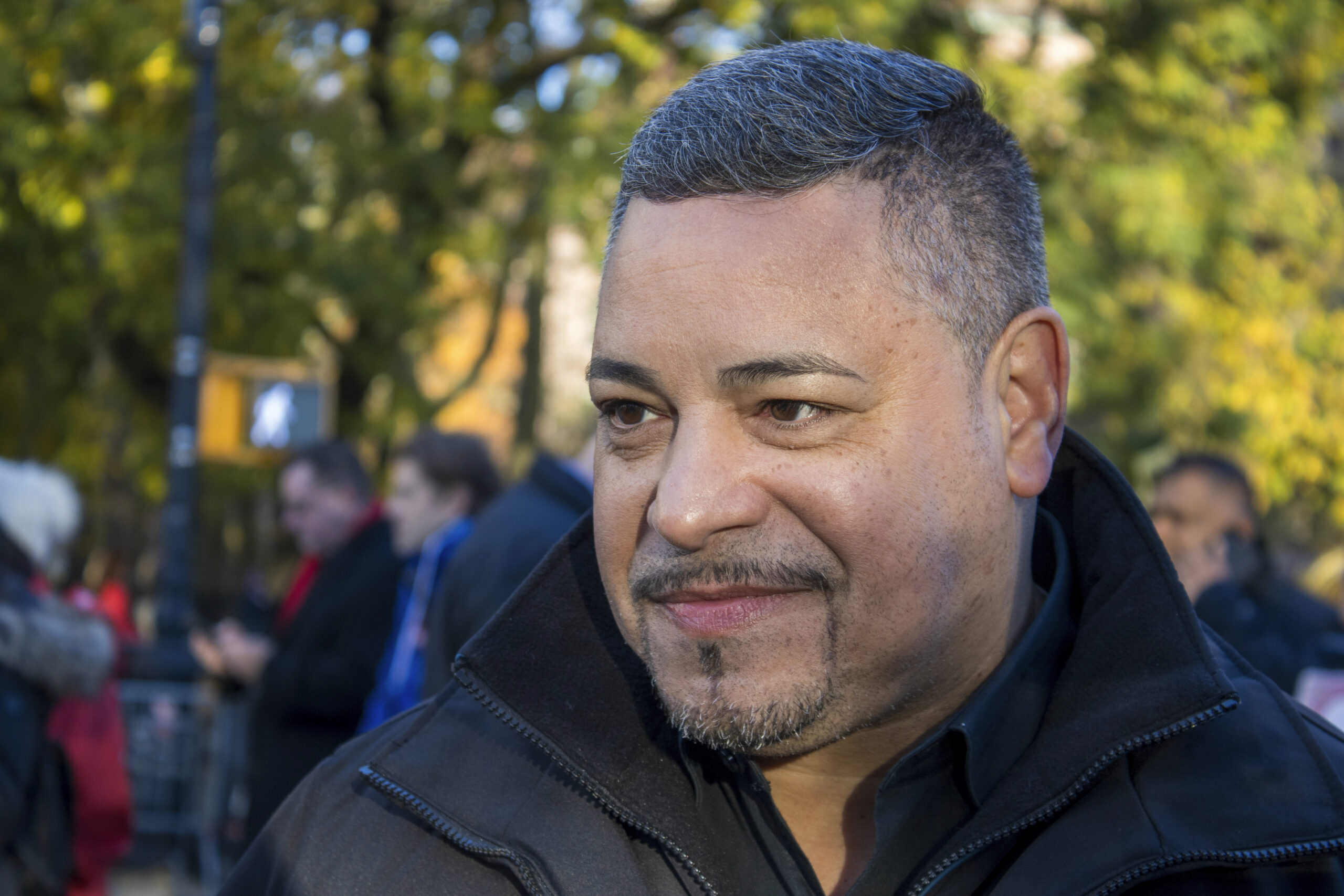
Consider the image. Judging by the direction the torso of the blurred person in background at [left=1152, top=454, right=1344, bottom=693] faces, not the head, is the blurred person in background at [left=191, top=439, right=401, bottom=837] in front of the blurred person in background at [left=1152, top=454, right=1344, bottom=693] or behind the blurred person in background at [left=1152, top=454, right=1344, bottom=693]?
in front

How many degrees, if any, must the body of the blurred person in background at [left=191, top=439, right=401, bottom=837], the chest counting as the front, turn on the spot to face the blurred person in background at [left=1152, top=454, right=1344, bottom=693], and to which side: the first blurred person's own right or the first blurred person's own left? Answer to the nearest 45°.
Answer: approximately 180°

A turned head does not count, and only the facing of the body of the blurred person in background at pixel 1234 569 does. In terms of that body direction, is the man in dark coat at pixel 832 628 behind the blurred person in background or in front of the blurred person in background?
in front

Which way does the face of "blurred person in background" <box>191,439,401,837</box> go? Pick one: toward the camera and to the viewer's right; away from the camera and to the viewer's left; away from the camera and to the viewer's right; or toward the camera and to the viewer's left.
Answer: toward the camera and to the viewer's left

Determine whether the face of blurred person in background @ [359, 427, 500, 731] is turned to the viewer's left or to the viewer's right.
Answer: to the viewer's left

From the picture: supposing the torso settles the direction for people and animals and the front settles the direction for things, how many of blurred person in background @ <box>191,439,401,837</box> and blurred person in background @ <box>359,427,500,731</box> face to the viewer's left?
2

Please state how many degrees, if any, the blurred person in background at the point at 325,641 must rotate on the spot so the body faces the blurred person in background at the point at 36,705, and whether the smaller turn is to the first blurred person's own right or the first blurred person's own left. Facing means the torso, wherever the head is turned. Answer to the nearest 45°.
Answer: approximately 45° to the first blurred person's own left

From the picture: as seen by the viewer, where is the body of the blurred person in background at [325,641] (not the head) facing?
to the viewer's left

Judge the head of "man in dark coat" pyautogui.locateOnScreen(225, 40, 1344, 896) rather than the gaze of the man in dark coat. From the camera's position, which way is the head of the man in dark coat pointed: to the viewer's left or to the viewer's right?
to the viewer's left

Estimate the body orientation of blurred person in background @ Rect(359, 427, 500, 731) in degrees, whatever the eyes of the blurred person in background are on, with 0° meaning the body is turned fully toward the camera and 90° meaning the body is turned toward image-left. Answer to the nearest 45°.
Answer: approximately 90°
